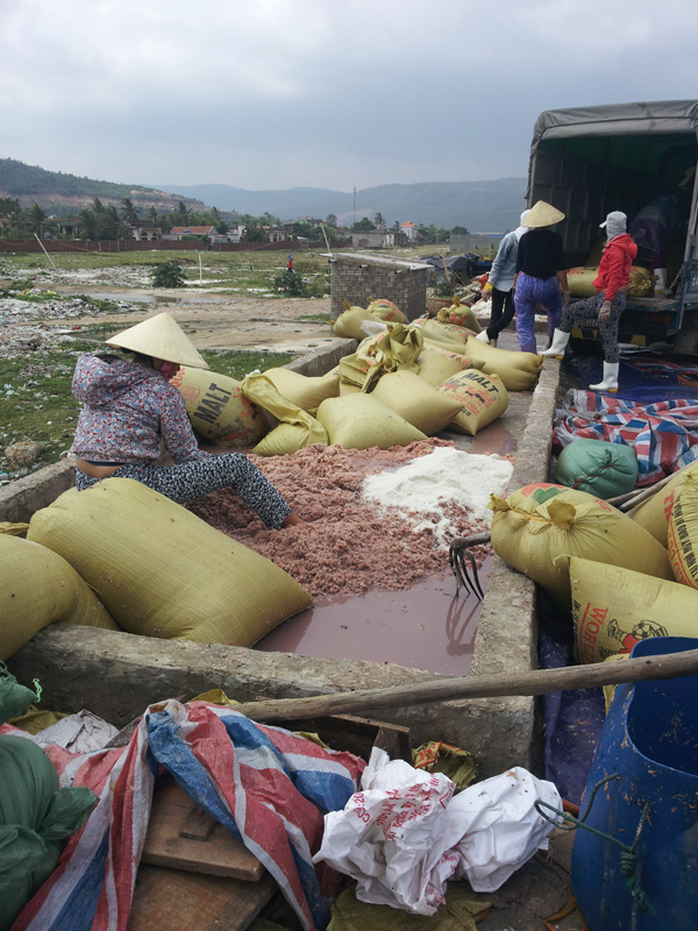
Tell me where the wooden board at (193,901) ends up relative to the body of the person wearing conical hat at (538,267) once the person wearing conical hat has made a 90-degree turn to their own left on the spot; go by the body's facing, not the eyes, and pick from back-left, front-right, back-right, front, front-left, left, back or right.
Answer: left

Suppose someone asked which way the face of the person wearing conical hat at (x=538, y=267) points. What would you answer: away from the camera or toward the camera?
away from the camera

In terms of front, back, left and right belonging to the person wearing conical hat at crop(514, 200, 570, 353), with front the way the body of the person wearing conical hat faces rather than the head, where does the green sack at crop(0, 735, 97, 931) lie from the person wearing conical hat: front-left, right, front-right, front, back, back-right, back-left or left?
back

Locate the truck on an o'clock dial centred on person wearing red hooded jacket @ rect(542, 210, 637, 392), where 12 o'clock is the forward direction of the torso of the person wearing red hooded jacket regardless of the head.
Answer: The truck is roughly at 3 o'clock from the person wearing red hooded jacket.

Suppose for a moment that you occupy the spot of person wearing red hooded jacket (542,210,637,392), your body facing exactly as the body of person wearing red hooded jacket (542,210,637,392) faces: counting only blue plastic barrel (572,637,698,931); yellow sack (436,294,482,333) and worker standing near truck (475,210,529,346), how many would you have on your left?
1

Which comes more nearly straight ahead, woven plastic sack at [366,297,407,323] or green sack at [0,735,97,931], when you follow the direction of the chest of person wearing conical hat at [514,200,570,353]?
the woven plastic sack

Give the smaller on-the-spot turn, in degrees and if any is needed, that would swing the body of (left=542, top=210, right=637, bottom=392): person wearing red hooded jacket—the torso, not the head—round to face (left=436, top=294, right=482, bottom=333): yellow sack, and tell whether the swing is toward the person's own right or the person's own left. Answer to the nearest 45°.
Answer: approximately 45° to the person's own right

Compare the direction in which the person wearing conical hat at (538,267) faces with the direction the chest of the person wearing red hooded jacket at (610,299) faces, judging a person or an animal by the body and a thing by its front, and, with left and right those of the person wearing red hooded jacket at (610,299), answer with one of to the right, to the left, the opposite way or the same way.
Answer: to the right

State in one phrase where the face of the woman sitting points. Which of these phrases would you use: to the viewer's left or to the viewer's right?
to the viewer's right

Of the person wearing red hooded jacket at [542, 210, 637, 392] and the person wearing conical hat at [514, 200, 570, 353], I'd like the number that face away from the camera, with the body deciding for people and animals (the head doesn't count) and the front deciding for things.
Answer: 1

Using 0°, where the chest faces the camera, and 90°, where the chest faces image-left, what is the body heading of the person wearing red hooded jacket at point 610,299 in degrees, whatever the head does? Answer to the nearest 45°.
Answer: approximately 90°

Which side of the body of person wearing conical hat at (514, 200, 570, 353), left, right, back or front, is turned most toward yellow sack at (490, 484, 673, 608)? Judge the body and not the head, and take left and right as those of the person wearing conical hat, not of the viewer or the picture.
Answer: back

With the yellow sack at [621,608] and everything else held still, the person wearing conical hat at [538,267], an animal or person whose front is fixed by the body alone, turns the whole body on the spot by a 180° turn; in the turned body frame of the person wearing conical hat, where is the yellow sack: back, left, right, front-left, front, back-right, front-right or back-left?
front

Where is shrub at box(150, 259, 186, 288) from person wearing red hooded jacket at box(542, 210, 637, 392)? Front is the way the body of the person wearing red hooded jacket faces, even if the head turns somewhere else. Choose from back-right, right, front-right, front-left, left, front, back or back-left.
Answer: front-right

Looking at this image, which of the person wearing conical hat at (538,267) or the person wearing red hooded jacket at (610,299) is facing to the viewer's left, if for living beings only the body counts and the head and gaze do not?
the person wearing red hooded jacket at (610,299)

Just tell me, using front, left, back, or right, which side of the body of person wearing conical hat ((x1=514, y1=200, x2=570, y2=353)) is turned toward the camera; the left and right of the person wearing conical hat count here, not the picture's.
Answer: back

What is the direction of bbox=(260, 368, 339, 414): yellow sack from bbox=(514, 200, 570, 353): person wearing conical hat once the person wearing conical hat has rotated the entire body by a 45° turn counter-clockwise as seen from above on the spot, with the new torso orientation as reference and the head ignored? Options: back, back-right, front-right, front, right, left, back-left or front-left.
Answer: left
